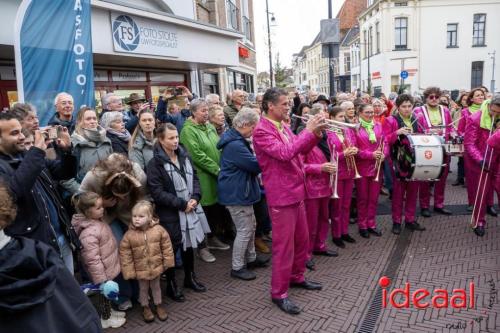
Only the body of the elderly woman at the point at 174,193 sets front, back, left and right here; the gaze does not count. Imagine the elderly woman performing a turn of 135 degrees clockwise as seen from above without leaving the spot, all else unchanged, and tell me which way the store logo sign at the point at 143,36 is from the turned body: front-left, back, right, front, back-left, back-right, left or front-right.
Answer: right

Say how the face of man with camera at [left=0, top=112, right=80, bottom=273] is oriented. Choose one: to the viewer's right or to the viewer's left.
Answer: to the viewer's right

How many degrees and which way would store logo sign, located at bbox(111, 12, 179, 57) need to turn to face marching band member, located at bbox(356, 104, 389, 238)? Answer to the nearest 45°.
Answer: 0° — it already faces them

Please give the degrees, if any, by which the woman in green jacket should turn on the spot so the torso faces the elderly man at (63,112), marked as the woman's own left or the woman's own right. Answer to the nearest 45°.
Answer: approximately 135° to the woman's own right

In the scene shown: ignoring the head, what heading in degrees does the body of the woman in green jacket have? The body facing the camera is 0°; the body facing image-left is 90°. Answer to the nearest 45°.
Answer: approximately 315°
